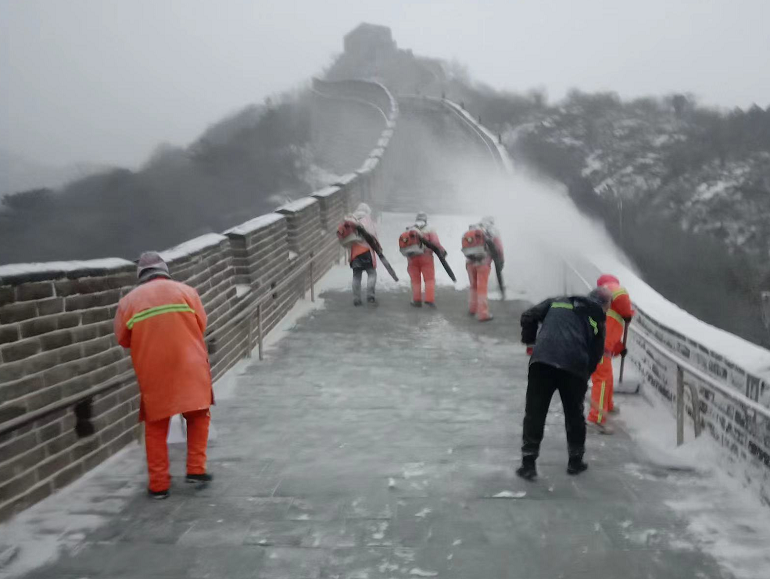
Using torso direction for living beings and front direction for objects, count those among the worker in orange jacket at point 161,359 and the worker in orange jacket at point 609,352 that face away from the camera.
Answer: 1

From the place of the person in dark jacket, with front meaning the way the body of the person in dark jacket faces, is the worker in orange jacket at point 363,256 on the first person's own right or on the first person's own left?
on the first person's own left

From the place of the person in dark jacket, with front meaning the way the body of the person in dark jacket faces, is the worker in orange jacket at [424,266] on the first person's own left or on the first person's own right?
on the first person's own left

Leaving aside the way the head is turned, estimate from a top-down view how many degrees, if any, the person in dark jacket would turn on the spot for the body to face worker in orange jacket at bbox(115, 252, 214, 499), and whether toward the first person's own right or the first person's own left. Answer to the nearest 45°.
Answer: approximately 135° to the first person's own left

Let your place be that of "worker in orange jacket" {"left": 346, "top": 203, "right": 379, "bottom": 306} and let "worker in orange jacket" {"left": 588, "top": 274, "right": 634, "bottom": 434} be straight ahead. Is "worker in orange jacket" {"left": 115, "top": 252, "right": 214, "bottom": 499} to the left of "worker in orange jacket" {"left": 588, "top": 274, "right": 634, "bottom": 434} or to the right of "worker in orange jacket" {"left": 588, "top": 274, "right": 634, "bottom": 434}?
right

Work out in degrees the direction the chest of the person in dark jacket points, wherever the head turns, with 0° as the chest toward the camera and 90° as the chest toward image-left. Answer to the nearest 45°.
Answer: approximately 225°

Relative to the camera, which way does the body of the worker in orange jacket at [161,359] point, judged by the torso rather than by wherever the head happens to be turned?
away from the camera
